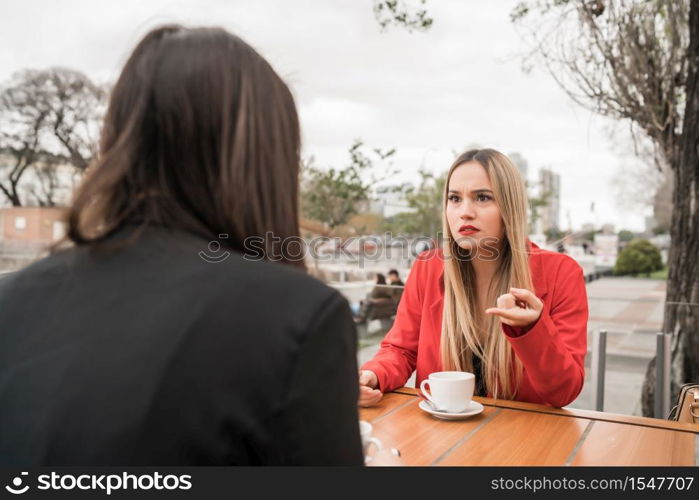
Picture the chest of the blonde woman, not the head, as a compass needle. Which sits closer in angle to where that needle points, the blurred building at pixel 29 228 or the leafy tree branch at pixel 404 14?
the blurred building

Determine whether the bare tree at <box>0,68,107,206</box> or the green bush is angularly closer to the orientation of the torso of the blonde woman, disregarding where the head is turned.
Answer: the bare tree

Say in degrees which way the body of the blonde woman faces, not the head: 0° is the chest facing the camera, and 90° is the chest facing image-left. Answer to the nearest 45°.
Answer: approximately 45°

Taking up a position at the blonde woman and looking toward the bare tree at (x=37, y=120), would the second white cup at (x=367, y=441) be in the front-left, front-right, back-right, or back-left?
back-left

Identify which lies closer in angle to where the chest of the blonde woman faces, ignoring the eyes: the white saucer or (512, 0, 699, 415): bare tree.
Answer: the white saucer

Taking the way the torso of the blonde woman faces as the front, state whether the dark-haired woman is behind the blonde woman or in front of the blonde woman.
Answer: in front

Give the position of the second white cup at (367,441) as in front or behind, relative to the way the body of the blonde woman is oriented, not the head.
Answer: in front

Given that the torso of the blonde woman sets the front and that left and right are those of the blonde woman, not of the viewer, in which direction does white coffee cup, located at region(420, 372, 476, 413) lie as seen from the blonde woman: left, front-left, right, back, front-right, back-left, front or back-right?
front-left

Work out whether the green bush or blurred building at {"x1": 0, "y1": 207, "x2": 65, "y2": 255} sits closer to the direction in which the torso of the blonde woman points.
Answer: the blurred building

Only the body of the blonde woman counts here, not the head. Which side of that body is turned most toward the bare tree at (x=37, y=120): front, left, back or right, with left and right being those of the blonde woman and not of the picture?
right
